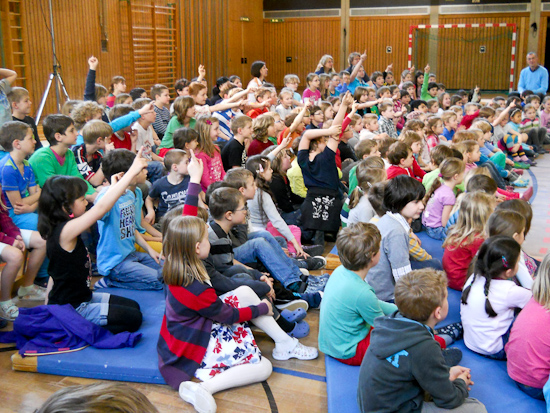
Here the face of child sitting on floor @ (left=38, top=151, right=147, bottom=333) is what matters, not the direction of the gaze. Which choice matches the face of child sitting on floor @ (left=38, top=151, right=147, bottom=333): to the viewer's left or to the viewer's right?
to the viewer's right

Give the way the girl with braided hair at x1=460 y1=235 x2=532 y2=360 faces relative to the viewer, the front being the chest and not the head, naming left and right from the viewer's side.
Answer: facing away from the viewer and to the right of the viewer

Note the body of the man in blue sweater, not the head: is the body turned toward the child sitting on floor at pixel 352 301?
yes

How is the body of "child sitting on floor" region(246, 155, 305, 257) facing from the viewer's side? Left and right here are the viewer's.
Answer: facing to the right of the viewer

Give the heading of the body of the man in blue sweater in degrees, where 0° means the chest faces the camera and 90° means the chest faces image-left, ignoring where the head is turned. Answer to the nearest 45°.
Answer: approximately 0°

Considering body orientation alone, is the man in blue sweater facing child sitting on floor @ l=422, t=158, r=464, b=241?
yes

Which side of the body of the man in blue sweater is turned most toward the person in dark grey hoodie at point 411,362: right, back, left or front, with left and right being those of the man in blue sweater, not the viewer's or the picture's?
front

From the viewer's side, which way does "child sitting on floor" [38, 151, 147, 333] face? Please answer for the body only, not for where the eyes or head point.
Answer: to the viewer's right

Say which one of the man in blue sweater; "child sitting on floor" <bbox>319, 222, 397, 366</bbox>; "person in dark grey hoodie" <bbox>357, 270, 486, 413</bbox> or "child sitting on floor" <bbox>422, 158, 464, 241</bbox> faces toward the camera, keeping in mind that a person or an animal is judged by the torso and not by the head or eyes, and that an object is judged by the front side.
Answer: the man in blue sweater

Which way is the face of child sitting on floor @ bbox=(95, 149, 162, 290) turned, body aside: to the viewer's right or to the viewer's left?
to the viewer's right

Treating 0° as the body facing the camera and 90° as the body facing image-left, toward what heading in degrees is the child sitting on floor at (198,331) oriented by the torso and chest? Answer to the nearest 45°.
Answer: approximately 270°

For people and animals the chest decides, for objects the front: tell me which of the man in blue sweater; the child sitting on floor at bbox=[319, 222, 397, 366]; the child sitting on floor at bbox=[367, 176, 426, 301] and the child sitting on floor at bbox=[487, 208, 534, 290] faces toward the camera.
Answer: the man in blue sweater
